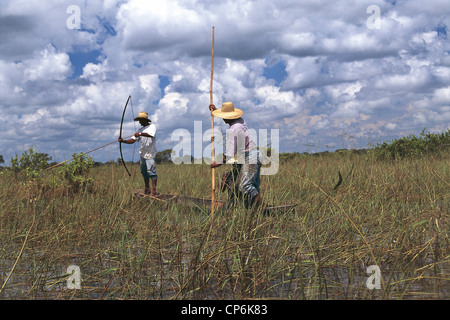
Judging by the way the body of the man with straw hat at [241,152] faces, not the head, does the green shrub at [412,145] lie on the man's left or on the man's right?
on the man's right

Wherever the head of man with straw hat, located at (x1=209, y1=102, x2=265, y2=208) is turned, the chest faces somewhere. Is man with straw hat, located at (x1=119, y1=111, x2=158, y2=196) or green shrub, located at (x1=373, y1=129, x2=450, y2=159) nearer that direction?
the man with straw hat

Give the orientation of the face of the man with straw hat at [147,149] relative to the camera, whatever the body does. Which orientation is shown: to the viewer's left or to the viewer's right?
to the viewer's left

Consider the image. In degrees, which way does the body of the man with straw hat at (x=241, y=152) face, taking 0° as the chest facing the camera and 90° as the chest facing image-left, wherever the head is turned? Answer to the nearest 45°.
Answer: approximately 90°
